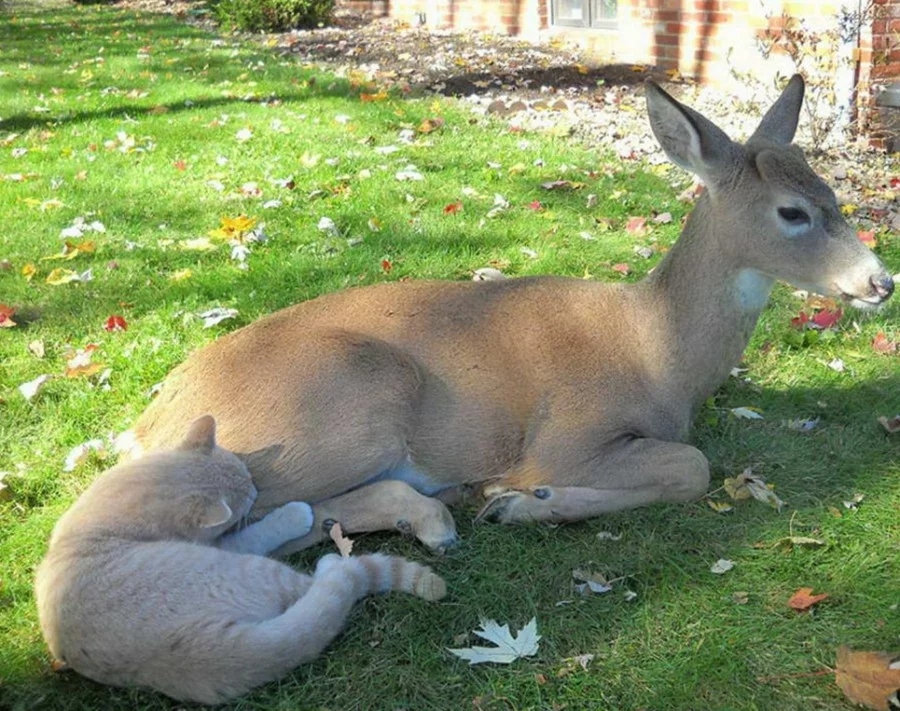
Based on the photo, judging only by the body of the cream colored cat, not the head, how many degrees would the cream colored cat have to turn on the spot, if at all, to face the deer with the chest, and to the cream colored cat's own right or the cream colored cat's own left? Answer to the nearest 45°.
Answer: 0° — it already faces it

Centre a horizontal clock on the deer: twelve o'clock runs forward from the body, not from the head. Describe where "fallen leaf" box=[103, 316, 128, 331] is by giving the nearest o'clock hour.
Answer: The fallen leaf is roughly at 7 o'clock from the deer.

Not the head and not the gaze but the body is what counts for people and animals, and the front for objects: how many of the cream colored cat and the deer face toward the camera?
0

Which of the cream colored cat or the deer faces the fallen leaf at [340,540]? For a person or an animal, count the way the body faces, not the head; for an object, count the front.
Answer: the cream colored cat

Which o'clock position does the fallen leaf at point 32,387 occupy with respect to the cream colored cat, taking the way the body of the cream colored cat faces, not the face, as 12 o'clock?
The fallen leaf is roughly at 10 o'clock from the cream colored cat.

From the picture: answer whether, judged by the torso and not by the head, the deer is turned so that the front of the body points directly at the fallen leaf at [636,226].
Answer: no

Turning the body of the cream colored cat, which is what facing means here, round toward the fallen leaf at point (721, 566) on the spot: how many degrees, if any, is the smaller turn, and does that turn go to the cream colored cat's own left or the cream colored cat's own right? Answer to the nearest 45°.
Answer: approximately 45° to the cream colored cat's own right

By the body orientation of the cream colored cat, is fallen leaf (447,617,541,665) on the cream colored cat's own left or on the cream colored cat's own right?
on the cream colored cat's own right

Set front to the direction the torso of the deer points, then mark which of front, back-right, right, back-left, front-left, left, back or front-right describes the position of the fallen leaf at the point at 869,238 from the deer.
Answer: front-left

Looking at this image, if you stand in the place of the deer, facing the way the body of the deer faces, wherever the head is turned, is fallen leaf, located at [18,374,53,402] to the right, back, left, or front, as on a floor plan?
back

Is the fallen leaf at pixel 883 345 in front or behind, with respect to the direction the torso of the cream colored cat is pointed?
in front

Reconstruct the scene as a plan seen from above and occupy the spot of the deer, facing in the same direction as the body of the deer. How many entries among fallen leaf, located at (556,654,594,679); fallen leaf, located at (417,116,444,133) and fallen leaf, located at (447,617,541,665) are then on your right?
2

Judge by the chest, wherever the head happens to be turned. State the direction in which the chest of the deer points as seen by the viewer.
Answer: to the viewer's right

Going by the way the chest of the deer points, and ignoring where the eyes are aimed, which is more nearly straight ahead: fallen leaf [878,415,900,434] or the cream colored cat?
the fallen leaf

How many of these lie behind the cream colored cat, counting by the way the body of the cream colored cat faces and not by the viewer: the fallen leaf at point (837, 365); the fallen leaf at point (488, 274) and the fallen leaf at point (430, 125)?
0

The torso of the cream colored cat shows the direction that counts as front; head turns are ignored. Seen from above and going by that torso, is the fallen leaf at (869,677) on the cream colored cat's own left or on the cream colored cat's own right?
on the cream colored cat's own right

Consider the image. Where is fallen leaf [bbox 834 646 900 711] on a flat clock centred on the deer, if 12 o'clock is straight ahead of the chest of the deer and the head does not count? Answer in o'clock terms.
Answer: The fallen leaf is roughly at 2 o'clock from the deer.

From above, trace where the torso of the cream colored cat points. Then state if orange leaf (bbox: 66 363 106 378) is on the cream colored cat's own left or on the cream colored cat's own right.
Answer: on the cream colored cat's own left

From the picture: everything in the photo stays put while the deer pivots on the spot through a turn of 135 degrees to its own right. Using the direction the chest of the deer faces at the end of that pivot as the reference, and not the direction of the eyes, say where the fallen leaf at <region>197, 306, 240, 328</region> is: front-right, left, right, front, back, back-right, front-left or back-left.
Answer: right

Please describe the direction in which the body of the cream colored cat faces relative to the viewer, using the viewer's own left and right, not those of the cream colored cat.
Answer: facing away from the viewer and to the right of the viewer
